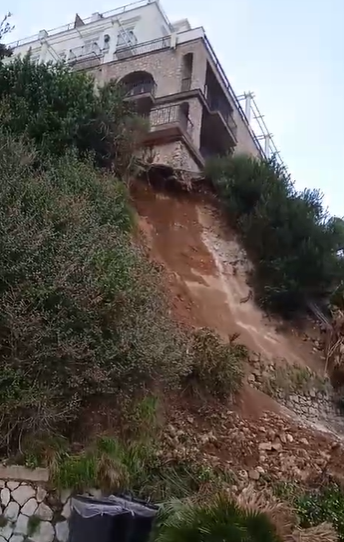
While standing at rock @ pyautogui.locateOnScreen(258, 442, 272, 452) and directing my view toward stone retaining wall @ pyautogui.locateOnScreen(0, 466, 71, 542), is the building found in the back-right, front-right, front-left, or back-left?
back-right

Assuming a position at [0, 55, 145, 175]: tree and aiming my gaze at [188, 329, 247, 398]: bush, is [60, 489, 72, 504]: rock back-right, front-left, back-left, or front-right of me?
front-right

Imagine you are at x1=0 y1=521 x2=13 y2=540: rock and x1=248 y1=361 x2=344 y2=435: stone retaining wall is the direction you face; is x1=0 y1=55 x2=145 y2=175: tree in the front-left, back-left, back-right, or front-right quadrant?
front-left

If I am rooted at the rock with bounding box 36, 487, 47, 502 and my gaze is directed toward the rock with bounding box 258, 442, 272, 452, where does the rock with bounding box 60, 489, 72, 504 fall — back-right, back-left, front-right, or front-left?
front-right

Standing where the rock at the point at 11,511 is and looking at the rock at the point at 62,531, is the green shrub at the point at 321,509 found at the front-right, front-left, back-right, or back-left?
front-left
